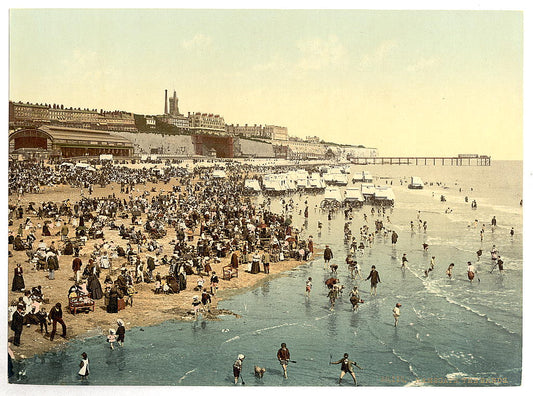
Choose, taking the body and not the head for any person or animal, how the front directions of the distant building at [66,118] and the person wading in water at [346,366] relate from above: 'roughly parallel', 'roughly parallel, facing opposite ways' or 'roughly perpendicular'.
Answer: roughly perpendicular

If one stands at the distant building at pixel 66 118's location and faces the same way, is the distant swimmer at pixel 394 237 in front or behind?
in front

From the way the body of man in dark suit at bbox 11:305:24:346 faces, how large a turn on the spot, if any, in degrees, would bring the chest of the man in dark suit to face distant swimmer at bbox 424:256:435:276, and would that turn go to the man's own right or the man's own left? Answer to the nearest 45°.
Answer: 0° — they already face them

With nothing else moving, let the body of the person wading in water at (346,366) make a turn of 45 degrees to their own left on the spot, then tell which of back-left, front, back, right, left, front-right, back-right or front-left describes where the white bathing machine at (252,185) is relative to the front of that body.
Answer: back

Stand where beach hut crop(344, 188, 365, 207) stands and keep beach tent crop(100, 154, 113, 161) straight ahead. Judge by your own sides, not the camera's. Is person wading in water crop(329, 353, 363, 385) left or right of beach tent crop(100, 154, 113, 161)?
left

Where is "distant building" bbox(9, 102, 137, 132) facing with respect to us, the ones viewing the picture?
facing the viewer and to the right of the viewer

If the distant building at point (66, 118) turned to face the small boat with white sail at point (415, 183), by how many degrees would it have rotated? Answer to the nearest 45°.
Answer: approximately 45° to its left

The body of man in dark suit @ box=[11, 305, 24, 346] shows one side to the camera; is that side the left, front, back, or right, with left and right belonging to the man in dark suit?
right

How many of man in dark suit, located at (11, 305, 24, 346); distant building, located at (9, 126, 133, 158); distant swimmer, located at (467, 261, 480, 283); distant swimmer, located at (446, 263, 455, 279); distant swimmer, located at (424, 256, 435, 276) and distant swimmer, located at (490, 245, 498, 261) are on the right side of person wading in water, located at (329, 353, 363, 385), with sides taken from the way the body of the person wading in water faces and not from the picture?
2

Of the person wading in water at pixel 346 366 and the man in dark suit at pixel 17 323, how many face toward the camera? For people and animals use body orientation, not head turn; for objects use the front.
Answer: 1
